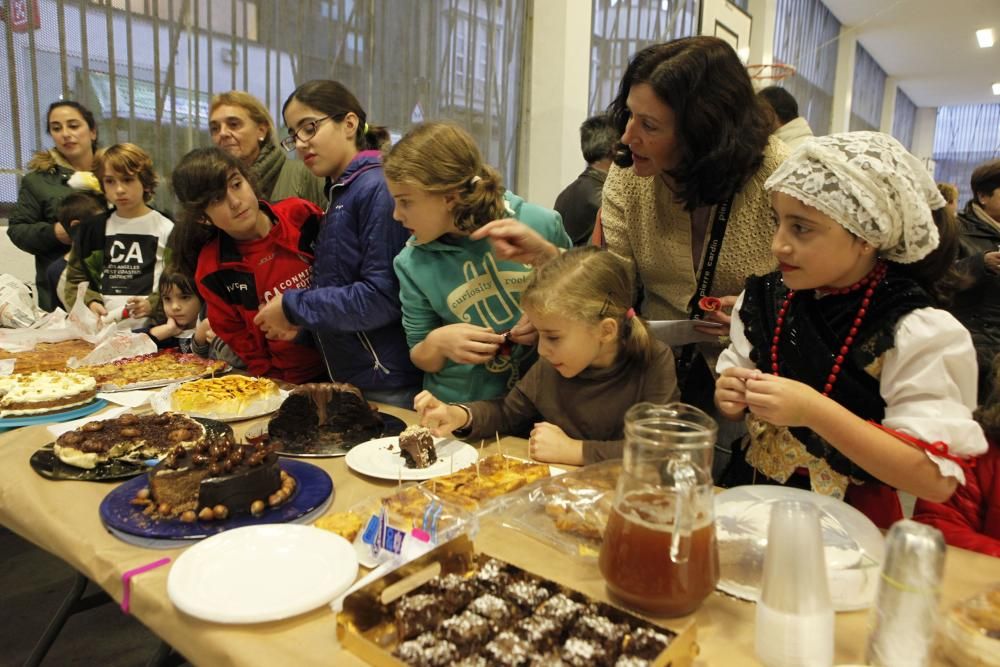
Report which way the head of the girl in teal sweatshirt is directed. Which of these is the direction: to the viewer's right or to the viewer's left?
to the viewer's left

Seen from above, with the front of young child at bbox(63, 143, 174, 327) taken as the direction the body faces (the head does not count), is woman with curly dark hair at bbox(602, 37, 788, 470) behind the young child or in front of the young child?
in front

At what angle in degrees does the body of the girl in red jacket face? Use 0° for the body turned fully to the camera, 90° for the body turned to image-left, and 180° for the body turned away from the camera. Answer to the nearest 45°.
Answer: approximately 315°

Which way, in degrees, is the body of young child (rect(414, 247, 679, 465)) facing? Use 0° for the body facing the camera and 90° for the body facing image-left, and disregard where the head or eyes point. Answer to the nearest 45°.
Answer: approximately 45°

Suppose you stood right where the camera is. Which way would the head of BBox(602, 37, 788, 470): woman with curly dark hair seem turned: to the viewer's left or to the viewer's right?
to the viewer's left

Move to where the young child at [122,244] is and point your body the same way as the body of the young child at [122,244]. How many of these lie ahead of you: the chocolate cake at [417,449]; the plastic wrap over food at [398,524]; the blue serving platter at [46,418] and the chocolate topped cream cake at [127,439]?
4

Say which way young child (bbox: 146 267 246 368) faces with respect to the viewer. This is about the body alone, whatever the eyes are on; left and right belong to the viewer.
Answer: facing the viewer and to the left of the viewer

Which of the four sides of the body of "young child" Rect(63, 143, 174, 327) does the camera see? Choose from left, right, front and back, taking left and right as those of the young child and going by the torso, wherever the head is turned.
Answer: front

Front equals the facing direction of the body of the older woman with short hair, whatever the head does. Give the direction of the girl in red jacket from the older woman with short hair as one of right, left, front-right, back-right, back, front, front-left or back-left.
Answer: front-left
